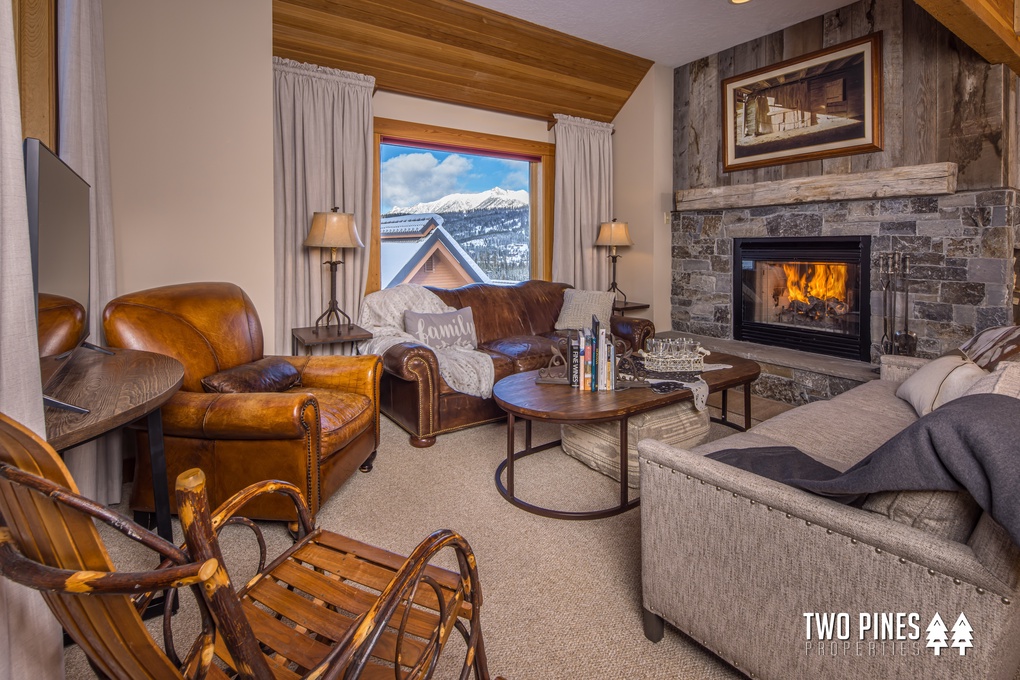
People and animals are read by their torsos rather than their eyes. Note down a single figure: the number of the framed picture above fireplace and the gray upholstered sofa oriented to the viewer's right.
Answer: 0

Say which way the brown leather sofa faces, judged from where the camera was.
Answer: facing the viewer and to the right of the viewer

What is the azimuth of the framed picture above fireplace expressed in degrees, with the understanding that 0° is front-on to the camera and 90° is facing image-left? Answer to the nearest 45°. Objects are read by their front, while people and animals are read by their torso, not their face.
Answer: approximately 45°

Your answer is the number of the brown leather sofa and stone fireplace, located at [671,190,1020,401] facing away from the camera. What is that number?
0

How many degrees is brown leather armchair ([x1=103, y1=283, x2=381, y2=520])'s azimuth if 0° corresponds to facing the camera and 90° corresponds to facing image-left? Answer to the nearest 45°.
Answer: approximately 315°

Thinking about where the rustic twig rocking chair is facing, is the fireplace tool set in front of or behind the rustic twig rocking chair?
in front

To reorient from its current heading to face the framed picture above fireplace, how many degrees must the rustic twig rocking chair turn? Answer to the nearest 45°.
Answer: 0° — it already faces it

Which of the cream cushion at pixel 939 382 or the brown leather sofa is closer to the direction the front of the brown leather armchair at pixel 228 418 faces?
the cream cushion

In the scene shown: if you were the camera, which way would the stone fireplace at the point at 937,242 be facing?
facing the viewer and to the left of the viewer

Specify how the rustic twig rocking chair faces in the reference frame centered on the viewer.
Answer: facing away from the viewer and to the right of the viewer

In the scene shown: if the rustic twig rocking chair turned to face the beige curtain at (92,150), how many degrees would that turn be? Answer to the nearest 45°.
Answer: approximately 45° to its left

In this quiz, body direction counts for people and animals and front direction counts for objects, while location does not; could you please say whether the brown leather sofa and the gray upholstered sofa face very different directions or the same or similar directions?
very different directions

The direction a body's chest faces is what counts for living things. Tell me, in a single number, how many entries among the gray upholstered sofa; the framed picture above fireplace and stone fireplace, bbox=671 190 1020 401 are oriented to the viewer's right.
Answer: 0
